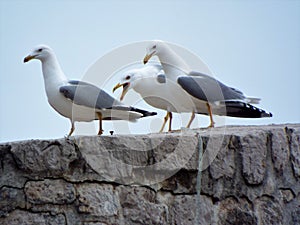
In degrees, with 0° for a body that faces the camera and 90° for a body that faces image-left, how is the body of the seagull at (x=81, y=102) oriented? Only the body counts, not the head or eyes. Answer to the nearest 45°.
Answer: approximately 90°

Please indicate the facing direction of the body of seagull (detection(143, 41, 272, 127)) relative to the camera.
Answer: to the viewer's left

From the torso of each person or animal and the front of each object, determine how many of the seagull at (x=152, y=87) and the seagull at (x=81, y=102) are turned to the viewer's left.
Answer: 2

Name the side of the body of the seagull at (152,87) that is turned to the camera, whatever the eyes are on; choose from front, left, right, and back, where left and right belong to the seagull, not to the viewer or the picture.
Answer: left

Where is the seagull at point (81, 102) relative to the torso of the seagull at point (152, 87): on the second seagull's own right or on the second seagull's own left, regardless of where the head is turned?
on the second seagull's own left

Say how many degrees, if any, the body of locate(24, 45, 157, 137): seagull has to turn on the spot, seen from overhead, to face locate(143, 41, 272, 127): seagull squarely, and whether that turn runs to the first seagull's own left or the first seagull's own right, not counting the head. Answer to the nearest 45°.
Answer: approximately 180°

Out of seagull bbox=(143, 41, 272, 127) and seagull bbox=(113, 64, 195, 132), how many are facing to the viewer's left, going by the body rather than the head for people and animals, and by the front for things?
2
